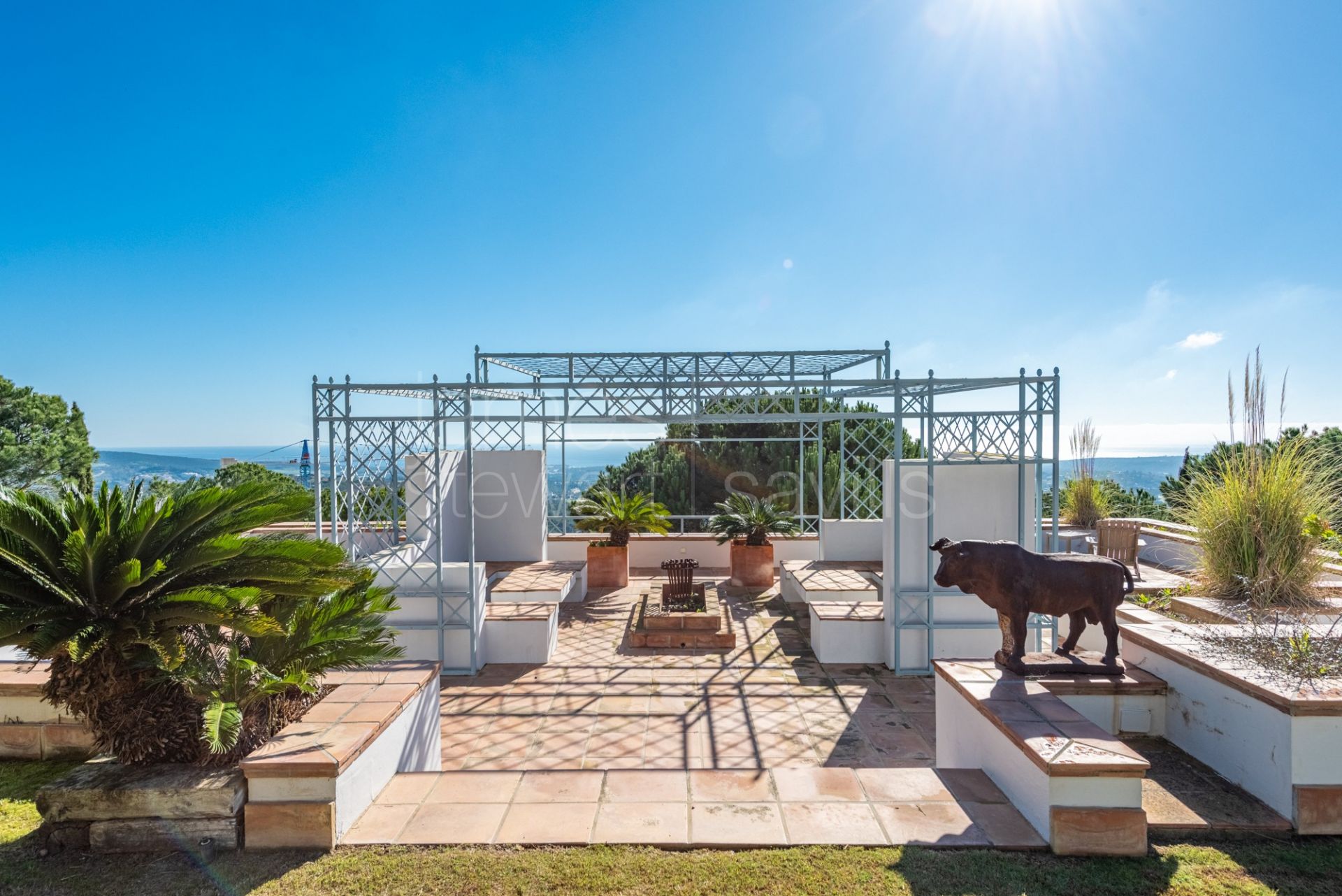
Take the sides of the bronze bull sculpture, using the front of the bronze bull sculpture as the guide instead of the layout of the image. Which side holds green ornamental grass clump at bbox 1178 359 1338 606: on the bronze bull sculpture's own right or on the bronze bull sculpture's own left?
on the bronze bull sculpture's own right

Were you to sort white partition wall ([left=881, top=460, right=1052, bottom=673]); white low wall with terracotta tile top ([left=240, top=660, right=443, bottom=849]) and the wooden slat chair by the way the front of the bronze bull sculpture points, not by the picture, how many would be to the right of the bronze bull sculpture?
2

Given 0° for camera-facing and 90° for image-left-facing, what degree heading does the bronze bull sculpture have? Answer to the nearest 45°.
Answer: approximately 90°

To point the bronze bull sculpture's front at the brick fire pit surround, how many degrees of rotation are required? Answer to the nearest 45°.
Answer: approximately 45° to its right

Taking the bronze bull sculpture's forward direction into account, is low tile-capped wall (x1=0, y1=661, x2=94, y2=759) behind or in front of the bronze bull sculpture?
in front

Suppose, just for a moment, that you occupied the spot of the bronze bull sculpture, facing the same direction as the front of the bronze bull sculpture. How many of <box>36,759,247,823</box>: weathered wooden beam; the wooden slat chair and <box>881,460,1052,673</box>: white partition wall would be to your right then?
2

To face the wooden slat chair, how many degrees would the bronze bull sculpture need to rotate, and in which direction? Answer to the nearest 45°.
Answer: approximately 90° to its right

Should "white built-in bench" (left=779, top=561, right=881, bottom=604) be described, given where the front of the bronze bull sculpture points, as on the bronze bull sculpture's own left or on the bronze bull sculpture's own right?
on the bronze bull sculpture's own right

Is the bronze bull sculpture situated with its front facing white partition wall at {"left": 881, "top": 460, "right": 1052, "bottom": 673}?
no
